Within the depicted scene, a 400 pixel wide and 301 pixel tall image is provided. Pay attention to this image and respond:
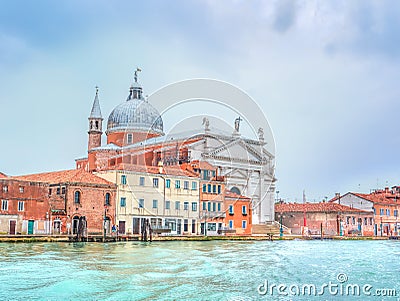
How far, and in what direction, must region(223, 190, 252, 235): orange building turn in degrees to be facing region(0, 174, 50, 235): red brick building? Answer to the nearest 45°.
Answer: approximately 45° to its right

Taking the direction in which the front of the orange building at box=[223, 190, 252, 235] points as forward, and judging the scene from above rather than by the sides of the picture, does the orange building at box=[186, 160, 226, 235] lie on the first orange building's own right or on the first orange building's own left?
on the first orange building's own right

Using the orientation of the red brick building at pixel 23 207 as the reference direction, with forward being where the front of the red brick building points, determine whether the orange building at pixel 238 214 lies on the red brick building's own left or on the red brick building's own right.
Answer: on the red brick building's own left

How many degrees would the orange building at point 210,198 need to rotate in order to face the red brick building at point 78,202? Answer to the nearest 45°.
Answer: approximately 45° to its right

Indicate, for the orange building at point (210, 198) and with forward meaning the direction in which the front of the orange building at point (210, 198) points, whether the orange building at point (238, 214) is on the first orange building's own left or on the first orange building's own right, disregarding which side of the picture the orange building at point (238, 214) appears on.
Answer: on the first orange building's own left

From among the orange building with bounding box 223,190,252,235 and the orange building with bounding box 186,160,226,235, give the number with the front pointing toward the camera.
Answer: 2

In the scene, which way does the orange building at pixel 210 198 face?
toward the camera

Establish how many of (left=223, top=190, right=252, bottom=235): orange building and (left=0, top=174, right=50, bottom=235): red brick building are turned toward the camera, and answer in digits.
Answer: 2

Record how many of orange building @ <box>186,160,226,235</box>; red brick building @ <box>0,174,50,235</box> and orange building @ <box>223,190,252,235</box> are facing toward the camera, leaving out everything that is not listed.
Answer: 3

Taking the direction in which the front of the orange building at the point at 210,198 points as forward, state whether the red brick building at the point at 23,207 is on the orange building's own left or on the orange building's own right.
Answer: on the orange building's own right

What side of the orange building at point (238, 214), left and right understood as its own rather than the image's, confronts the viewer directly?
front
